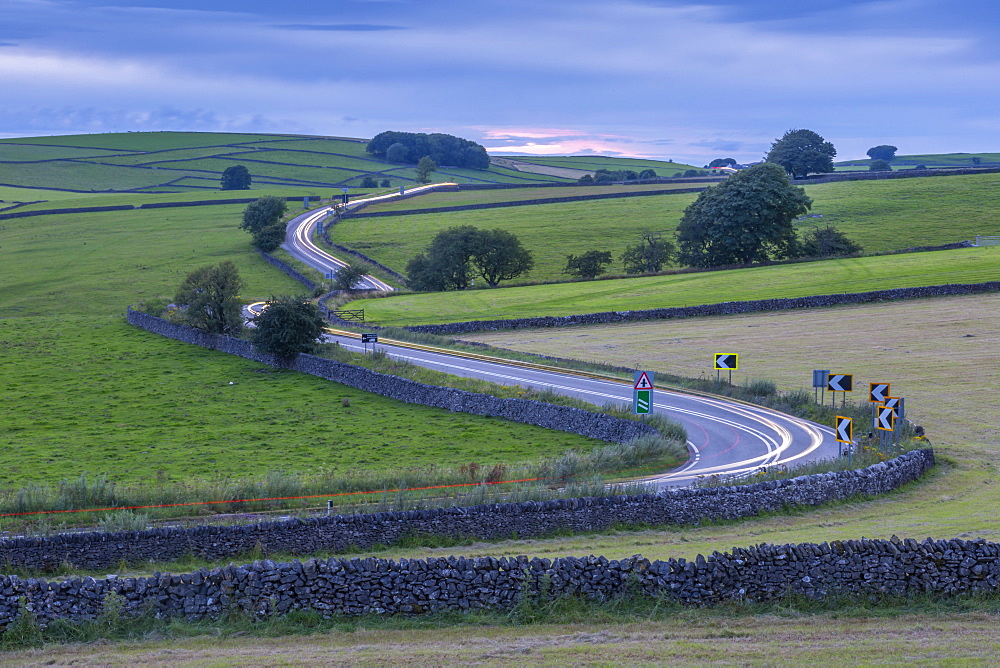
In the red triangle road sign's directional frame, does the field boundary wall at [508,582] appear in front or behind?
in front

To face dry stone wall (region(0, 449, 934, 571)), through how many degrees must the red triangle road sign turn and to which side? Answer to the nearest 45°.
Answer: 0° — it already faces it

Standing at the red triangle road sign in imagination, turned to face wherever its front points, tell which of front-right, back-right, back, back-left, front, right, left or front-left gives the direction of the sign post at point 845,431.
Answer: front-left

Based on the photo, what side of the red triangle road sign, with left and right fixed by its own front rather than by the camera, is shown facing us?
front
